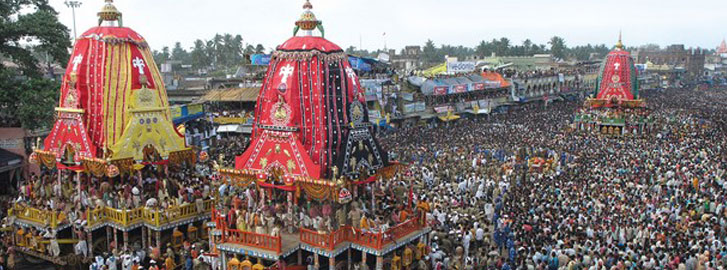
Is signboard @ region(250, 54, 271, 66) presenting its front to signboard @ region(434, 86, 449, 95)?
no

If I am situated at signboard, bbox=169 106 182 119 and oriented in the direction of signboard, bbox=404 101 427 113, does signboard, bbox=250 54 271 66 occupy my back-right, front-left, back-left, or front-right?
front-left

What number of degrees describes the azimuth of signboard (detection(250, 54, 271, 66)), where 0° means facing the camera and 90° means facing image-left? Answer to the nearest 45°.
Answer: approximately 0°

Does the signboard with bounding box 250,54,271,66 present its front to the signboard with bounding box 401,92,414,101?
no

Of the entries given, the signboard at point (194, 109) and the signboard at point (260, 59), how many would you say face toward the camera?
2

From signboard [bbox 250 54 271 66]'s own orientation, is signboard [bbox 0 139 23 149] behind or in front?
in front

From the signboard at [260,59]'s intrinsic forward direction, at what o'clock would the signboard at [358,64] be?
the signboard at [358,64] is roughly at 9 o'clock from the signboard at [260,59].

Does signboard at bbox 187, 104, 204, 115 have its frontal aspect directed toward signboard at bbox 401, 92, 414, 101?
no

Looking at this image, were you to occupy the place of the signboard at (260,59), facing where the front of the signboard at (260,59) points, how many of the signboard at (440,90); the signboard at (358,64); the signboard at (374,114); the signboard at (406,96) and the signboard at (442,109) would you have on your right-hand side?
0

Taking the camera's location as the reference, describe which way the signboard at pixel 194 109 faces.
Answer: facing the viewer

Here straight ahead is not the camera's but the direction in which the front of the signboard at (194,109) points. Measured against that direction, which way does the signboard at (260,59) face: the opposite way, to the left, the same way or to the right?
the same way

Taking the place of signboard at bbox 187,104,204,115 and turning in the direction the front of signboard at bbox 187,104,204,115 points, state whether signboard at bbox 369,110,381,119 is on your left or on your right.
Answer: on your left

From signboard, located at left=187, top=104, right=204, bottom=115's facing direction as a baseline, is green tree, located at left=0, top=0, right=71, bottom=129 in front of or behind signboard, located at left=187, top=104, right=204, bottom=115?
in front

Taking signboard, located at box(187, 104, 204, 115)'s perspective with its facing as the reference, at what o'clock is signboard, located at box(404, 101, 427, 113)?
signboard, located at box(404, 101, 427, 113) is roughly at 8 o'clock from signboard, located at box(187, 104, 204, 115).

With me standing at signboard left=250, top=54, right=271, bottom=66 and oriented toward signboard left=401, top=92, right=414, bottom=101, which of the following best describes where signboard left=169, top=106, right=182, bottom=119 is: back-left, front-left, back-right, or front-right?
back-right

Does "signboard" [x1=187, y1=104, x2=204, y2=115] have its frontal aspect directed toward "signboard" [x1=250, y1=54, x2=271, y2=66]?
no

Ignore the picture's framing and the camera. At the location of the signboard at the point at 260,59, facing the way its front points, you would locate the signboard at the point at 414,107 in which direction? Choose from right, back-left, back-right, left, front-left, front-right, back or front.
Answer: left
